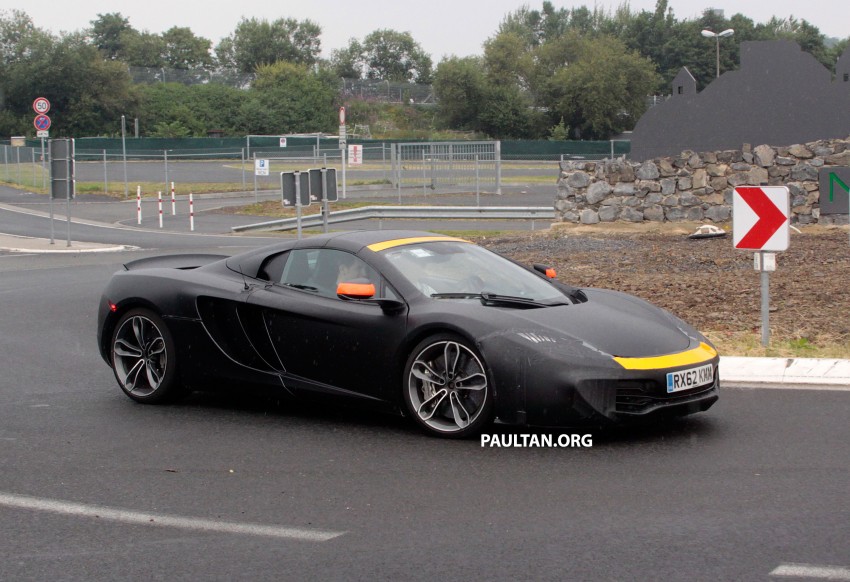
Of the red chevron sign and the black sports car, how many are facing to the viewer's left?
0

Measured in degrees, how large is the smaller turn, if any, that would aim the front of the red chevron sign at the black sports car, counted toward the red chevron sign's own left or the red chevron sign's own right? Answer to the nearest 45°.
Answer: approximately 45° to the red chevron sign's own right

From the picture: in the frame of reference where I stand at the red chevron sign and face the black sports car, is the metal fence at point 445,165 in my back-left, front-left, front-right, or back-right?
back-right

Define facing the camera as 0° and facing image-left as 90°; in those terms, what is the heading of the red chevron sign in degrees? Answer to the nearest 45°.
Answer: approximately 0°

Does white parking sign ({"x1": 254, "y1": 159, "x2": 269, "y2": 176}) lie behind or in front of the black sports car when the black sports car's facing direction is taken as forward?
behind

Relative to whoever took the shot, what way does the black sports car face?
facing the viewer and to the right of the viewer

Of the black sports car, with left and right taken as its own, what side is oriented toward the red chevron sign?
left

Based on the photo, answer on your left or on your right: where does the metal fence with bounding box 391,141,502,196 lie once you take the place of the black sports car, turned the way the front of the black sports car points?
on your left
